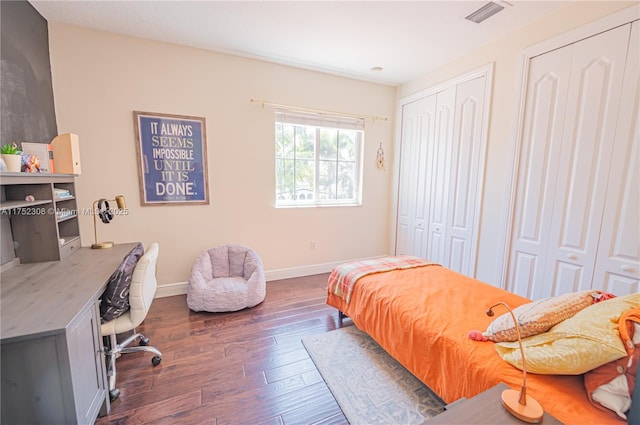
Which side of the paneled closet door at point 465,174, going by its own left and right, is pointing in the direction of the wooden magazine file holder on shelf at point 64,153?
front

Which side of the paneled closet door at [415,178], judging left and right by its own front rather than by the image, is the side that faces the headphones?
front

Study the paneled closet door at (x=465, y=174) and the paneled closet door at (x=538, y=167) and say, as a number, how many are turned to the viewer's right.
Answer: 0

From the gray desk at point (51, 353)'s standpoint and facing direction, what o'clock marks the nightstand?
The nightstand is roughly at 2 o'clock from the gray desk.

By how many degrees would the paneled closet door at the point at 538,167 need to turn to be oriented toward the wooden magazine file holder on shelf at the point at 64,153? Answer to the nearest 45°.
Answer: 0° — it already faces it

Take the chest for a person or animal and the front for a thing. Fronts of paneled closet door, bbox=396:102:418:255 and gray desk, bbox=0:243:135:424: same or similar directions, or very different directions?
very different directions

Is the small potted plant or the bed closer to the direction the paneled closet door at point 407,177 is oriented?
the small potted plant

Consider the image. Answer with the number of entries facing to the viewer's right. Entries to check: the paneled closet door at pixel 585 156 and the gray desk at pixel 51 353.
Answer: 1

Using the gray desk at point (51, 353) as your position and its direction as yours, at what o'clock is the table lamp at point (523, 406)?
The table lamp is roughly at 2 o'clock from the gray desk.

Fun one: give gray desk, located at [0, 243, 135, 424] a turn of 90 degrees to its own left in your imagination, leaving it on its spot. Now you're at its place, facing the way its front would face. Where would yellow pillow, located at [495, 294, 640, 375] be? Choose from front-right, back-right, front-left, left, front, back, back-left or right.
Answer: back-right

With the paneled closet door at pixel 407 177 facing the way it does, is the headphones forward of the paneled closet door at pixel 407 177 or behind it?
forward

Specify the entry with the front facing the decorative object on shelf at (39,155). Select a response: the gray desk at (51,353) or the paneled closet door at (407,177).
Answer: the paneled closet door

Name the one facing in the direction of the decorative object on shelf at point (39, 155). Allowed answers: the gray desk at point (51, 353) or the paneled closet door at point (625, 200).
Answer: the paneled closet door

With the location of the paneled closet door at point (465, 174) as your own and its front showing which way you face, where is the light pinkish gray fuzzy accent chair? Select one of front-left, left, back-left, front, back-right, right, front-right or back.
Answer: front

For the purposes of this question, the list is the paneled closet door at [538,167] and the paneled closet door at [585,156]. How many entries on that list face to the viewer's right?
0
